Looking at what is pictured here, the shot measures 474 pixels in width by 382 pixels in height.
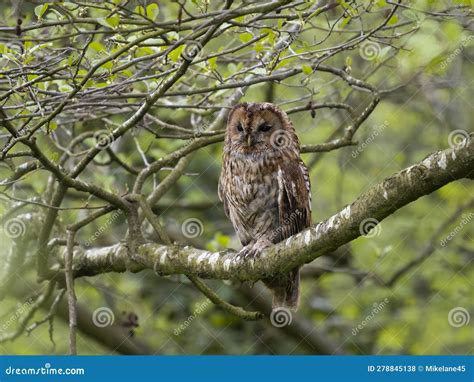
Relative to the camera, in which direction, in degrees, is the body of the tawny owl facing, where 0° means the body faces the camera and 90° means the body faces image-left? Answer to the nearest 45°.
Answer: approximately 45°
